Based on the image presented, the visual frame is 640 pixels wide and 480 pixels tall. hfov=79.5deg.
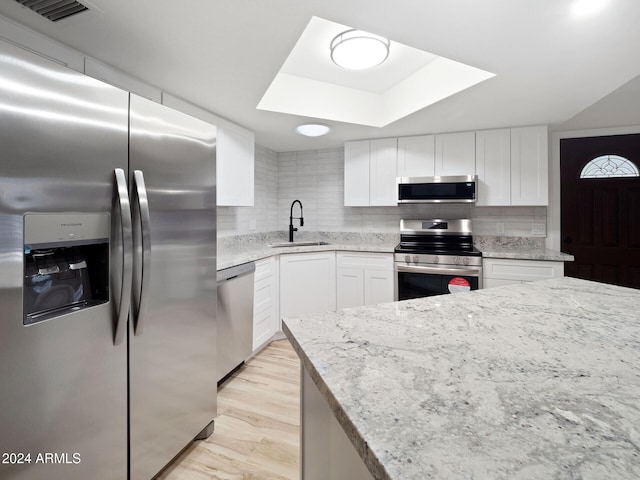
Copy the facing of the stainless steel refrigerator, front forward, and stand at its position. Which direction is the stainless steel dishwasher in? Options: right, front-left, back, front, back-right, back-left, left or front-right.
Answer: left

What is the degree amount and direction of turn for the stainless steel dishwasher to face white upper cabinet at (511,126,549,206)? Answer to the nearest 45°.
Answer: approximately 45° to its left

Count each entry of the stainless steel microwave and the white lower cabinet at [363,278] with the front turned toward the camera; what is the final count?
2

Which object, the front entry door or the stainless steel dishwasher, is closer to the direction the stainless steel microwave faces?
the stainless steel dishwasher

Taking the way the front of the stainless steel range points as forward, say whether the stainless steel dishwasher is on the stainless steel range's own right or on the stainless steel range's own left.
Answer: on the stainless steel range's own right

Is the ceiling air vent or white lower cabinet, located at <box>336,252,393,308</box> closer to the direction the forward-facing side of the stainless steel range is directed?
the ceiling air vent

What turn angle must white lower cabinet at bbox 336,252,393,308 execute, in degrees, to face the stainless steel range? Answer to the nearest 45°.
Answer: approximately 90° to its left

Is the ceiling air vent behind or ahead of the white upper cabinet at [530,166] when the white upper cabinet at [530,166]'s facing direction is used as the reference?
ahead

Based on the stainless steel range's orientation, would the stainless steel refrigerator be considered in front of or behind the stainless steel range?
in front

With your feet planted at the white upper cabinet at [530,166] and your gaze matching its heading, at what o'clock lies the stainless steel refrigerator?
The stainless steel refrigerator is roughly at 1 o'clock from the white upper cabinet.
